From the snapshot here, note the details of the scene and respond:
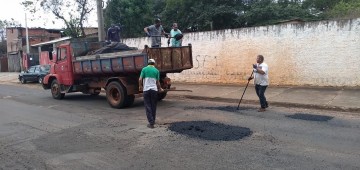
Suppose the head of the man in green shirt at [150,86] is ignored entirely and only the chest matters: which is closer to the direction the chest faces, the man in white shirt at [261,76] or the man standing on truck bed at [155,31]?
the man standing on truck bed

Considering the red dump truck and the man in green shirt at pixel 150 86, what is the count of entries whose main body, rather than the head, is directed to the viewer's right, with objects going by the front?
0

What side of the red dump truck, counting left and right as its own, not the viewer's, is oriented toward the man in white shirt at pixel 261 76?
back

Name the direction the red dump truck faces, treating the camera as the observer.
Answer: facing away from the viewer and to the left of the viewer

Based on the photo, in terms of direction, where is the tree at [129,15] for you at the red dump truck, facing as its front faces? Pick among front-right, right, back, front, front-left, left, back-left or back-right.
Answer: front-right
